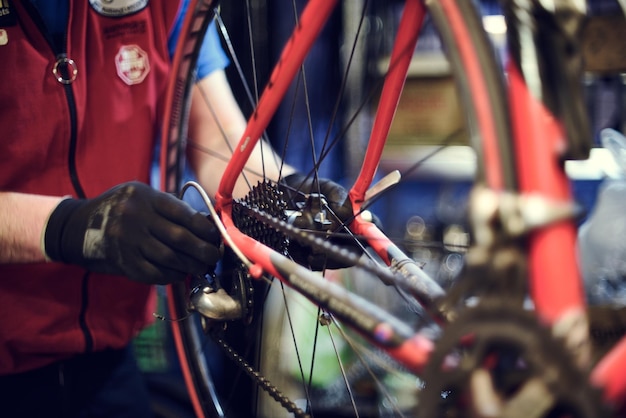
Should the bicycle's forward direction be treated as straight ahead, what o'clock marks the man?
The man is roughly at 6 o'clock from the bicycle.

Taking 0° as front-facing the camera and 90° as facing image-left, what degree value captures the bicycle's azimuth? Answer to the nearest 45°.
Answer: approximately 315°
